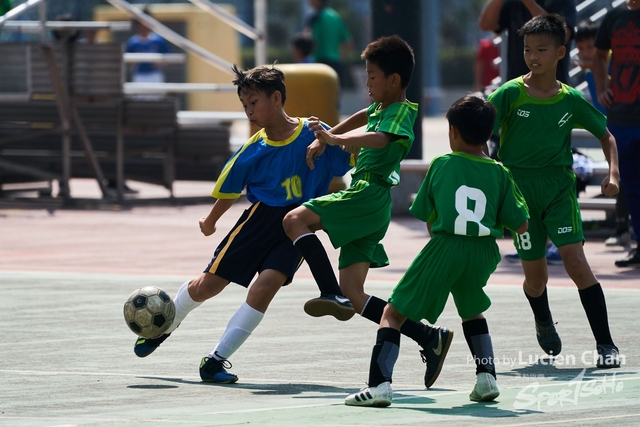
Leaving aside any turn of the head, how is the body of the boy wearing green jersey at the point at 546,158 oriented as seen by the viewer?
toward the camera

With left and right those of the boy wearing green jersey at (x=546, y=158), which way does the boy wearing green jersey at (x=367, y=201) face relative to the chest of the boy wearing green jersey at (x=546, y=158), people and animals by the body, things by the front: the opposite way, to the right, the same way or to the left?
to the right

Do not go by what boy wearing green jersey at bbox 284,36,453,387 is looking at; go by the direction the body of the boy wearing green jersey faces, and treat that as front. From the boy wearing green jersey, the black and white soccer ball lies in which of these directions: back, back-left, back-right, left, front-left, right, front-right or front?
front

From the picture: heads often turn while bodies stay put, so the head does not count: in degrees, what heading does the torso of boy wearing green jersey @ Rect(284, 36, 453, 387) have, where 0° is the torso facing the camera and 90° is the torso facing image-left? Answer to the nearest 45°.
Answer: approximately 90°

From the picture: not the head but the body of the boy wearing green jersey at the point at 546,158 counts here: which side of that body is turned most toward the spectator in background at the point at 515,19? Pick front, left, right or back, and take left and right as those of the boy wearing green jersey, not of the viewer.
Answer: back

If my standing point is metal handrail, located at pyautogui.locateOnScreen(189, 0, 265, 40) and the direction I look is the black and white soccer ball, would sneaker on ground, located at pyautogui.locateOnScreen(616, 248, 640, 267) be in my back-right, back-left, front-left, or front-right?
front-left

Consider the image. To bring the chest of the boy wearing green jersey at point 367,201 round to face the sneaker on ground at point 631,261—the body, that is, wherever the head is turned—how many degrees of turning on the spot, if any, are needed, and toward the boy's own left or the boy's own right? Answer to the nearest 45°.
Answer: approximately 135° to the boy's own right

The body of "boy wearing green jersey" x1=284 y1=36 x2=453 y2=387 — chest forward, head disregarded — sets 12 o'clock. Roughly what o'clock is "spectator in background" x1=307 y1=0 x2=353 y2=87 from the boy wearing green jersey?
The spectator in background is roughly at 3 o'clock from the boy wearing green jersey.

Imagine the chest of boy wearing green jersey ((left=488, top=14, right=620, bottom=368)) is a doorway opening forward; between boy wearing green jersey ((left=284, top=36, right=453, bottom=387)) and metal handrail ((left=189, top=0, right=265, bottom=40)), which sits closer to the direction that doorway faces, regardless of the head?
the boy wearing green jersey
